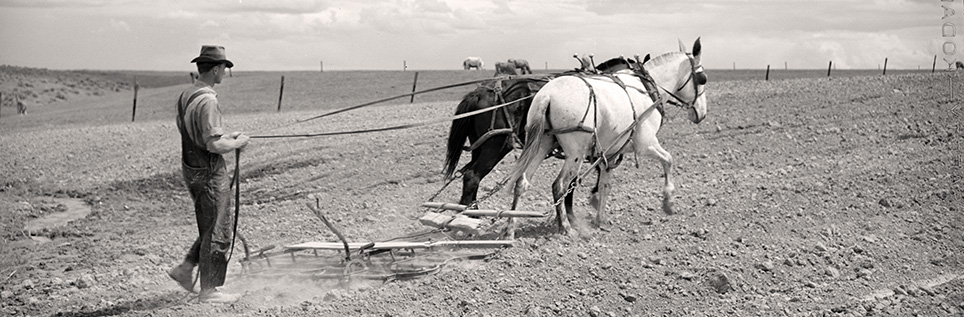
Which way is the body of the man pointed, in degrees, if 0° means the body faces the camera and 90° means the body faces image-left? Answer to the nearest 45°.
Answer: approximately 270°

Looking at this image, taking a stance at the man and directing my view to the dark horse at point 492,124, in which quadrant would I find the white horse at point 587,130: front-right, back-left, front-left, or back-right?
front-right

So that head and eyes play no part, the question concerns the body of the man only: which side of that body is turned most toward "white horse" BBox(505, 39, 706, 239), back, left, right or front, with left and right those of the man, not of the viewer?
front

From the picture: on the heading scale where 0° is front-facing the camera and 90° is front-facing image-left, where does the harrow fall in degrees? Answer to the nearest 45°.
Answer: approximately 270°

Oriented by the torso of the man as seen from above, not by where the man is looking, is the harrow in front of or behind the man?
in front

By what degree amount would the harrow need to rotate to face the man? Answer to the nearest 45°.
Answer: approximately 135° to its right

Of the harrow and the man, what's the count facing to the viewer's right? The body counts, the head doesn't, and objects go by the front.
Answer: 2

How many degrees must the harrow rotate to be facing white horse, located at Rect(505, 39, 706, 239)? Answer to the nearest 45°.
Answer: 0° — it already faces it

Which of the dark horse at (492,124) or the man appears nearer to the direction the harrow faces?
the dark horse
